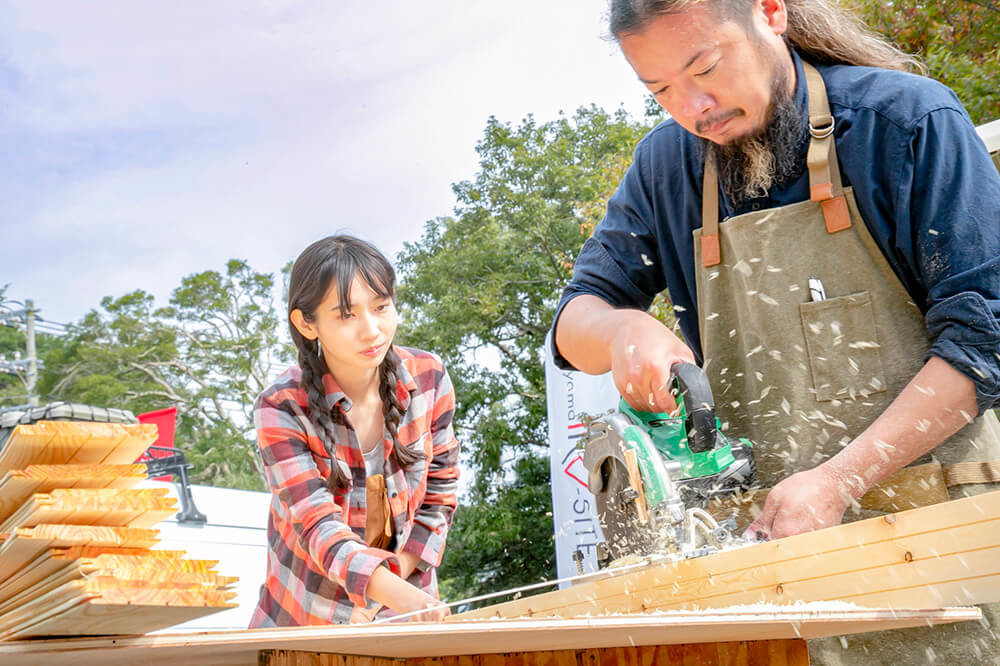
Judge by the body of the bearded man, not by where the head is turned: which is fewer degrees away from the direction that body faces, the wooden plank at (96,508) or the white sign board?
the wooden plank

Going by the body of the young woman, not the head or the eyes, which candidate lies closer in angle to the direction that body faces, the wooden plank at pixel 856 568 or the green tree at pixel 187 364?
the wooden plank

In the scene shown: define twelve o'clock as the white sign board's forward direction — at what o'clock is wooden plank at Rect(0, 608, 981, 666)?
The wooden plank is roughly at 12 o'clock from the white sign board.

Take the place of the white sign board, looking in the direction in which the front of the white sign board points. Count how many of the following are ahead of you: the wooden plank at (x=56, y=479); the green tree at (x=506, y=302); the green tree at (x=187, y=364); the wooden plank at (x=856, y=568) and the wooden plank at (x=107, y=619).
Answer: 3

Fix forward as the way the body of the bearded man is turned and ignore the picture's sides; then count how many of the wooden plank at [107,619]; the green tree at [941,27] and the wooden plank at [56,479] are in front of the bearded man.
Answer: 2

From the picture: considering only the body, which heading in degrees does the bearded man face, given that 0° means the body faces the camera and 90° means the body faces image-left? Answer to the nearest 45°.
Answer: approximately 45°

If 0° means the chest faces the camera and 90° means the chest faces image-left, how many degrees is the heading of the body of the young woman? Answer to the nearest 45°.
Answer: approximately 315°

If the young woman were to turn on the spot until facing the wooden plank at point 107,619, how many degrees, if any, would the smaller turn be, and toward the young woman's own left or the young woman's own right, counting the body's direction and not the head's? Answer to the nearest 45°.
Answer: approximately 45° to the young woman's own right
